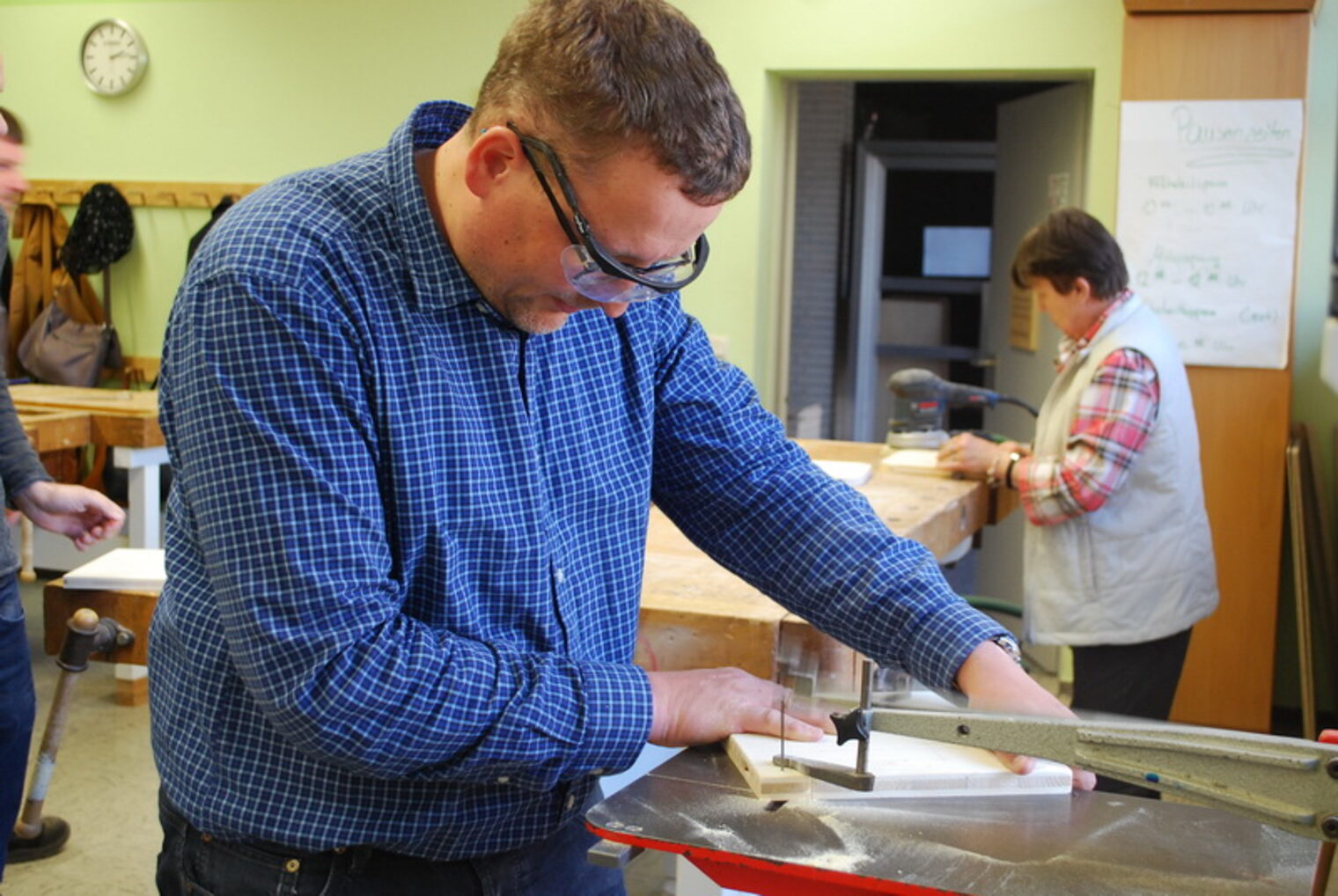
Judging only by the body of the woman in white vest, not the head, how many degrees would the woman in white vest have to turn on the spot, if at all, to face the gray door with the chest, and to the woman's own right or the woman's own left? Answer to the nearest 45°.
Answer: approximately 90° to the woman's own right

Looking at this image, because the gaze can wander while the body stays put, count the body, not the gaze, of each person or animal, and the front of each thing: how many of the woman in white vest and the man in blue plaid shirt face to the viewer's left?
1

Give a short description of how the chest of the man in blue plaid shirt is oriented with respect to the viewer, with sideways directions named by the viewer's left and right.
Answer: facing the viewer and to the right of the viewer

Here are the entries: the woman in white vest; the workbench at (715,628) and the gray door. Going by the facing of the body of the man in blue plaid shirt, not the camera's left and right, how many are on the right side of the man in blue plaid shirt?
0

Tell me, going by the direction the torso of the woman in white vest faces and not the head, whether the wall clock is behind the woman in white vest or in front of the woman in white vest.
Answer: in front

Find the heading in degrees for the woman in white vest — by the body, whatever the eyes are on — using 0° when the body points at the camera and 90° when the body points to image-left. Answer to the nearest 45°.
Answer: approximately 90°

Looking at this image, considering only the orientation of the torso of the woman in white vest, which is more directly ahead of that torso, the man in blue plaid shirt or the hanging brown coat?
the hanging brown coat

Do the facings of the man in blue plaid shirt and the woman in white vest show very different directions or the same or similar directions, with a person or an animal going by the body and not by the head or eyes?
very different directions

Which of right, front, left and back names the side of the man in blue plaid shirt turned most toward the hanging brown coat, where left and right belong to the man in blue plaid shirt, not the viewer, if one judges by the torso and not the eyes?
back

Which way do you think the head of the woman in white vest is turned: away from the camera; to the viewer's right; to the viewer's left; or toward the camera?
to the viewer's left
